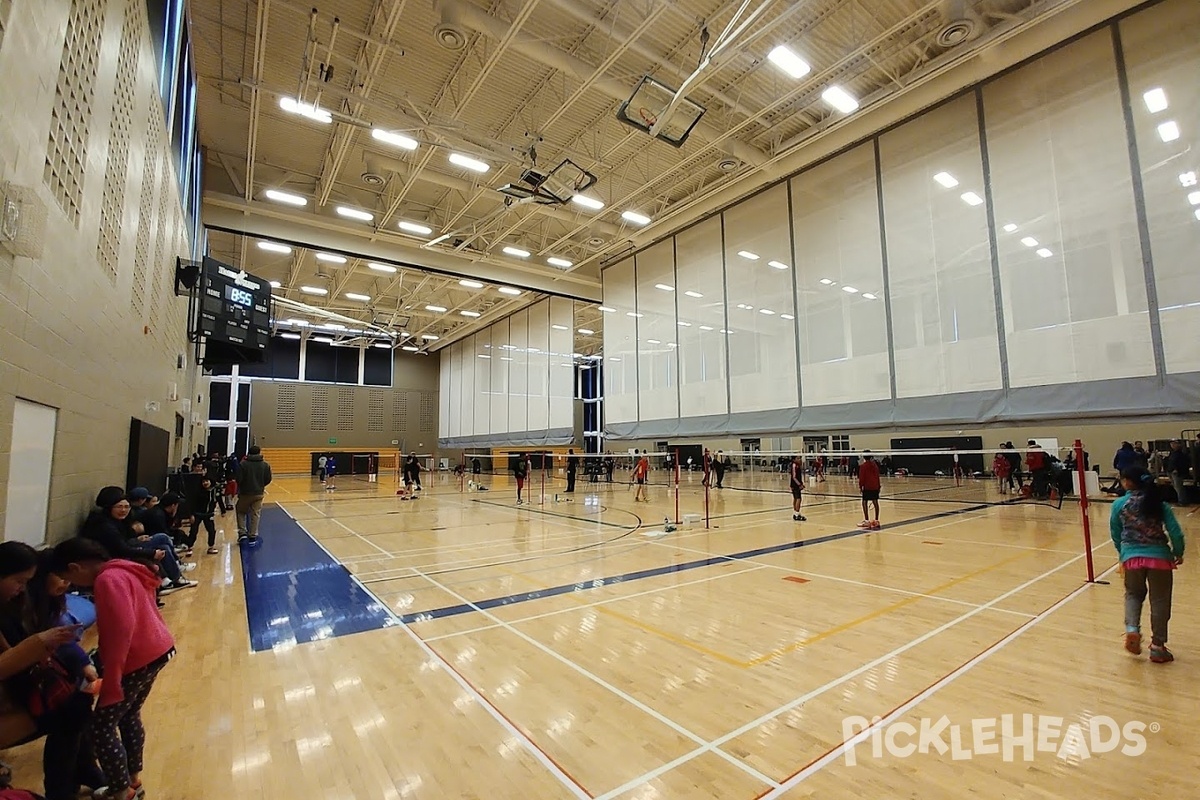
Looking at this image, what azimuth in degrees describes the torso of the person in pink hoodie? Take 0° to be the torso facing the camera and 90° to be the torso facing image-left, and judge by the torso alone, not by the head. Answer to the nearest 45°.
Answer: approximately 90°

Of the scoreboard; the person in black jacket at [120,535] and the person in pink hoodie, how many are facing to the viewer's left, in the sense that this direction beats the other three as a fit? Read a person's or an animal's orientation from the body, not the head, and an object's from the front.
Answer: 1

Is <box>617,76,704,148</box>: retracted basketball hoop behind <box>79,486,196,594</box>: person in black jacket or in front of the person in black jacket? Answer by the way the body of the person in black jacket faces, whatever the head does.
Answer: in front

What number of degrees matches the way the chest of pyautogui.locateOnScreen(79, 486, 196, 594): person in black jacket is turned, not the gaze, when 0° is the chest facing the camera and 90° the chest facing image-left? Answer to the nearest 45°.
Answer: approximately 270°

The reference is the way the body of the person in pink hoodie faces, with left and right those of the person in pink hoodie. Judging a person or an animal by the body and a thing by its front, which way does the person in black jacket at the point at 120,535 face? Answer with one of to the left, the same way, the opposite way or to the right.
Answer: the opposite way

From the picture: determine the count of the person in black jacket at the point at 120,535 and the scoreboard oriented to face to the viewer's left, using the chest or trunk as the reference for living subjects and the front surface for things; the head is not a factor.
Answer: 0

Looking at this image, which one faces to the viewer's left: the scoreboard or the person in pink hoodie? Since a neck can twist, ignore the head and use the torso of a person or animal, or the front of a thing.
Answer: the person in pink hoodie

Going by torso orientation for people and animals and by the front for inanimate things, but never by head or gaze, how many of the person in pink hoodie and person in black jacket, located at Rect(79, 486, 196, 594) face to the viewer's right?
1

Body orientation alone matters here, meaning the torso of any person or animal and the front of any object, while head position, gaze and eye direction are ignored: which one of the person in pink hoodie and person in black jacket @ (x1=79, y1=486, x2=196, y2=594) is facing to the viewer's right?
the person in black jacket

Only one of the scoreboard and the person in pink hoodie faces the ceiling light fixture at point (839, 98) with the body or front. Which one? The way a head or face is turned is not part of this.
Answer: the scoreboard

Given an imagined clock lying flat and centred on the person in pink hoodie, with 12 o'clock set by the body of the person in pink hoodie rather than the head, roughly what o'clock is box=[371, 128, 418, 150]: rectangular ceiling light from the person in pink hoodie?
The rectangular ceiling light is roughly at 4 o'clock from the person in pink hoodie.

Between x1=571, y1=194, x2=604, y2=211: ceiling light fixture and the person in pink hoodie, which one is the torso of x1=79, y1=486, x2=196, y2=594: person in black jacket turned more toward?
the ceiling light fixture

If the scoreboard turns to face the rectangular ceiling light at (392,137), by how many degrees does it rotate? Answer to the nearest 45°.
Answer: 0° — it already faces it

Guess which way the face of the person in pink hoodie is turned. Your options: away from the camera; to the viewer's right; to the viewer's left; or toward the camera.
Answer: to the viewer's left
